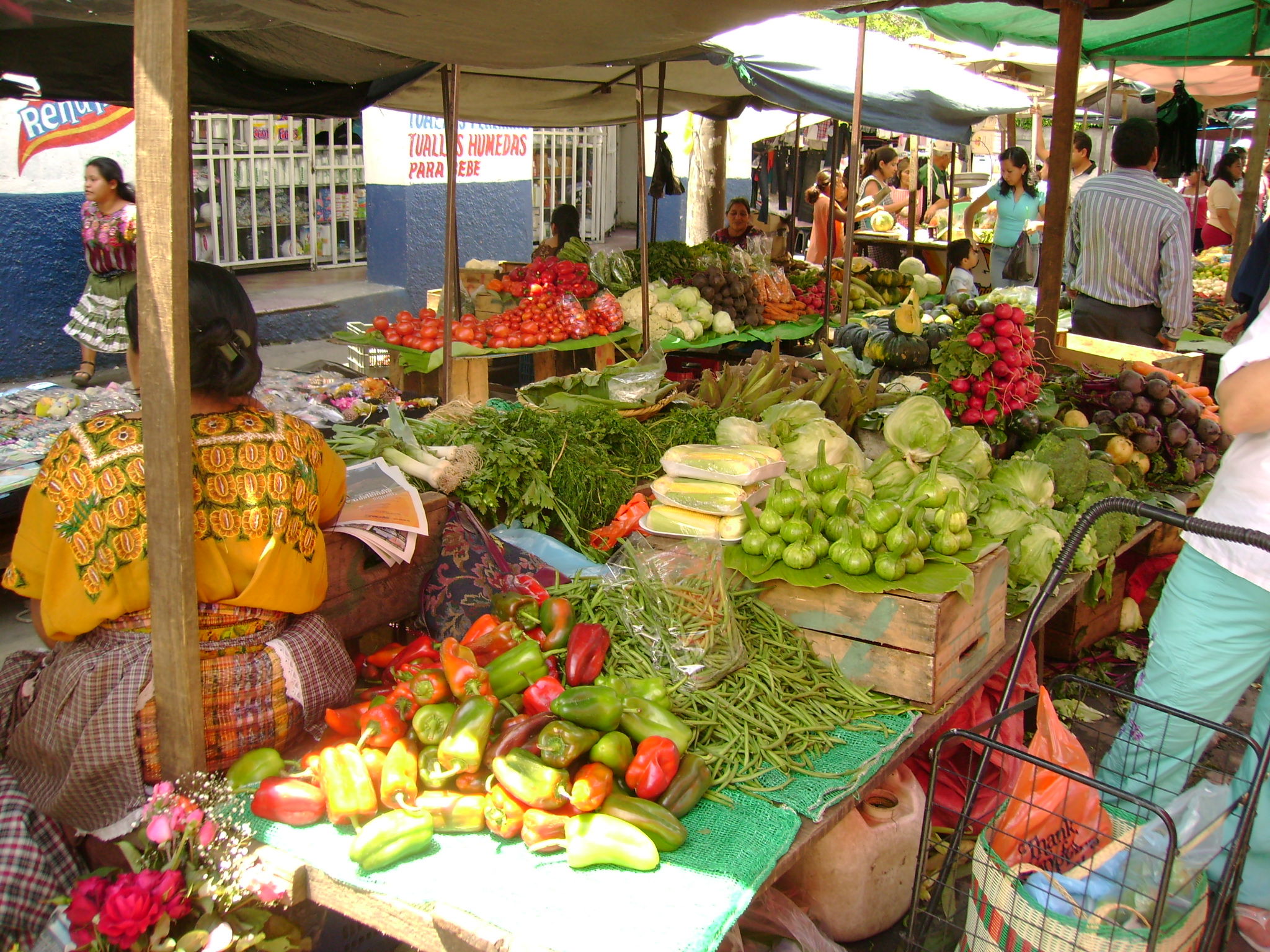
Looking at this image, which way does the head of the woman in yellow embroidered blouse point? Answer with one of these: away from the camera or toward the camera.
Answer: away from the camera

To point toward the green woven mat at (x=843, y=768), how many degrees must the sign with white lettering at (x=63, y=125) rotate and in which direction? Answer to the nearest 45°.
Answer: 0° — it already faces it

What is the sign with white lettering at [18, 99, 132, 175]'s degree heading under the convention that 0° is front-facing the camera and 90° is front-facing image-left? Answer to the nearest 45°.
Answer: approximately 0°

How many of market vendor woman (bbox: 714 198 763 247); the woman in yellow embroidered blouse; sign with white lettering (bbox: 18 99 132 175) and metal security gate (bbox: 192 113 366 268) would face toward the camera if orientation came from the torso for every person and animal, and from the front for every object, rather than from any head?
3

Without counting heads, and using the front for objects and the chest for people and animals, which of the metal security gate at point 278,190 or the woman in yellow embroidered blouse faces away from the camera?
the woman in yellow embroidered blouse

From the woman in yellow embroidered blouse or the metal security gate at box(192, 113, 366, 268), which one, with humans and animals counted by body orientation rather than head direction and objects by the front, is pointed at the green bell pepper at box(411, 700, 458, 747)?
the metal security gate

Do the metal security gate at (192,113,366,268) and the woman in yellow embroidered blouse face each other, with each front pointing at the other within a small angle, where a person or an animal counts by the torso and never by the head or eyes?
yes

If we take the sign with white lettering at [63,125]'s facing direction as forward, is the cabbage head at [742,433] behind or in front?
in front

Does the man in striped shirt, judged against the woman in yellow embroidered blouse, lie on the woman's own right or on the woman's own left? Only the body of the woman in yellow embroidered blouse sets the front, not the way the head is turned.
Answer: on the woman's own right

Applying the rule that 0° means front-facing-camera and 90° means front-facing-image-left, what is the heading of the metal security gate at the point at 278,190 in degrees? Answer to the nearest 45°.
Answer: approximately 0°

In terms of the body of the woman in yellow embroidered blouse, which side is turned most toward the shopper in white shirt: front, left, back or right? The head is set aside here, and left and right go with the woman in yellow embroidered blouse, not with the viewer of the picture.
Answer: right

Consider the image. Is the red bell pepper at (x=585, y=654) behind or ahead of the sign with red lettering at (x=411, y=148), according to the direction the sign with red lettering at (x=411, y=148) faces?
ahead
